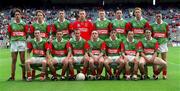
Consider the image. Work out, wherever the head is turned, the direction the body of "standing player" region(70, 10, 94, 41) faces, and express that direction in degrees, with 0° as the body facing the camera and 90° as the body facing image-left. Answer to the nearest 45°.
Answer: approximately 0°

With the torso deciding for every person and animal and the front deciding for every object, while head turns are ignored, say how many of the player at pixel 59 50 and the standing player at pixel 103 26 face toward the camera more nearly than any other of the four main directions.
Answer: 2

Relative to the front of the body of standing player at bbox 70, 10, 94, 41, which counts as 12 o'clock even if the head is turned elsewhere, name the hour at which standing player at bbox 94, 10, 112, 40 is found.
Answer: standing player at bbox 94, 10, 112, 40 is roughly at 9 o'clock from standing player at bbox 70, 10, 94, 41.

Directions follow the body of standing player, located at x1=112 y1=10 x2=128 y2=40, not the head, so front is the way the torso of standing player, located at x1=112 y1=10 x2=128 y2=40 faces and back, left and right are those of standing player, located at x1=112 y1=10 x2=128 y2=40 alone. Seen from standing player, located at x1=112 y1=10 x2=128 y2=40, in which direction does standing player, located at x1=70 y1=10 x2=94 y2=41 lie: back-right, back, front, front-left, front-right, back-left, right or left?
right
